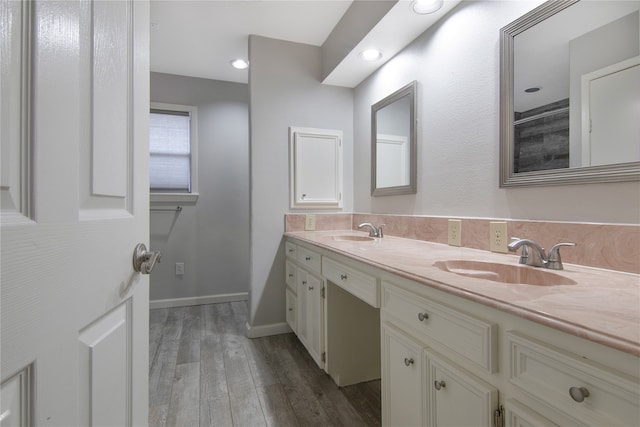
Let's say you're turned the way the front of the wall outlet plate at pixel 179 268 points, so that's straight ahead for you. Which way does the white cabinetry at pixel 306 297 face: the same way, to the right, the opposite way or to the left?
to the right

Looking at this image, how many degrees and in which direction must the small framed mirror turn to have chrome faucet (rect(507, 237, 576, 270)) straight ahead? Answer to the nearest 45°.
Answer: approximately 90° to its left

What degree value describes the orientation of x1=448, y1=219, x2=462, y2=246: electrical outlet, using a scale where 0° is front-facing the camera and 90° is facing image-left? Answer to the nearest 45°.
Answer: approximately 45°

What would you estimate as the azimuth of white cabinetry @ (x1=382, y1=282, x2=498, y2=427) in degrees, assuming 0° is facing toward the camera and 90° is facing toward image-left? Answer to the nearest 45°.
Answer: approximately 45°

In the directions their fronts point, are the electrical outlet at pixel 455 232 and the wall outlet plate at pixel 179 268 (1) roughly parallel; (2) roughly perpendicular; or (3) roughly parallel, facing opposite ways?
roughly perpendicular

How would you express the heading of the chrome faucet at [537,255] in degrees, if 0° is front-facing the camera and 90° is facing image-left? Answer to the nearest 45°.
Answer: approximately 45°
